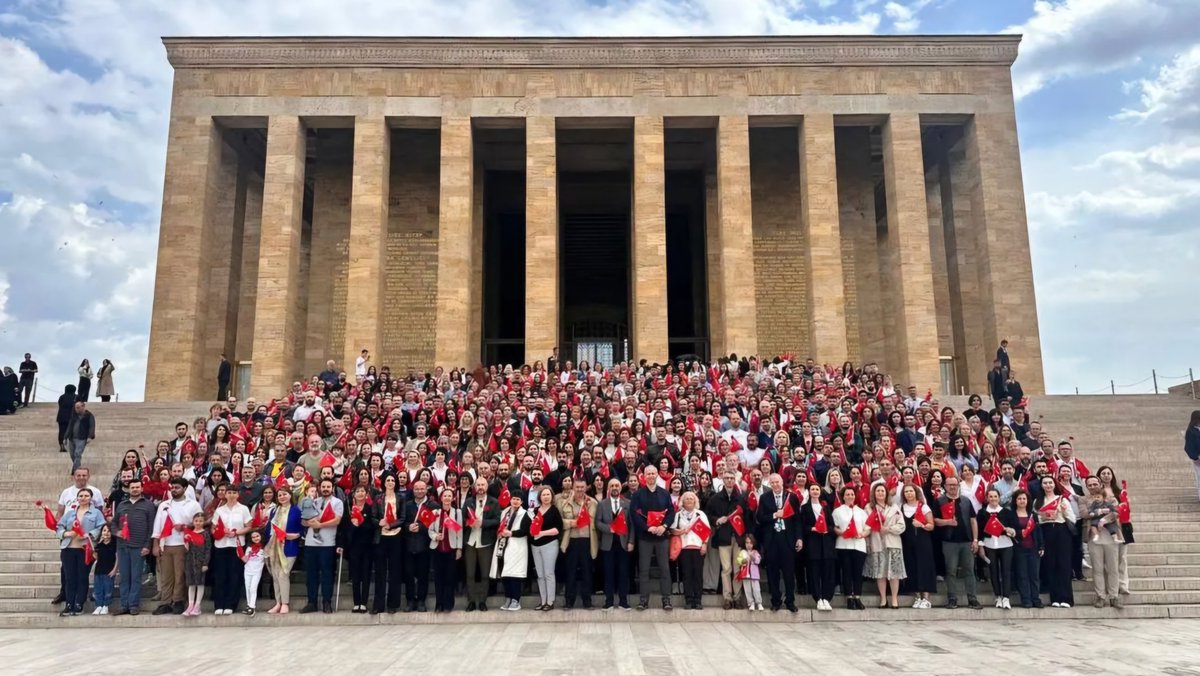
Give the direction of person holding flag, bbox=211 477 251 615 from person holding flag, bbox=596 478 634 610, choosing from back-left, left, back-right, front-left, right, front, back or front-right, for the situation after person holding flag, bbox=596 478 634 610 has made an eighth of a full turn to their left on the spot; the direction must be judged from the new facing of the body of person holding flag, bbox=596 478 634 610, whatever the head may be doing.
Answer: back-right

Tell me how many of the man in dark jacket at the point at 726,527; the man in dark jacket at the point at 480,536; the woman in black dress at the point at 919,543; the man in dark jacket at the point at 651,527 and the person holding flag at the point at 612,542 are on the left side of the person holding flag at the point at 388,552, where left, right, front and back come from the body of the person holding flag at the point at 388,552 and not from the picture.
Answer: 5

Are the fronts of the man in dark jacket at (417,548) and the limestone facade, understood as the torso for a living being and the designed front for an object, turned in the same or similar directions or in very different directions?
same or similar directions

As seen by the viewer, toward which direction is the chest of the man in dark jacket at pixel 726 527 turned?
toward the camera

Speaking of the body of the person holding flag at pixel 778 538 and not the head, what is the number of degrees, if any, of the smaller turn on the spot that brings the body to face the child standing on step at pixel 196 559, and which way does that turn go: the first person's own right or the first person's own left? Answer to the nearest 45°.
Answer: approximately 90° to the first person's own right

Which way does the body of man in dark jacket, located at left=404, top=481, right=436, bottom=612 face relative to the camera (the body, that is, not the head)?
toward the camera

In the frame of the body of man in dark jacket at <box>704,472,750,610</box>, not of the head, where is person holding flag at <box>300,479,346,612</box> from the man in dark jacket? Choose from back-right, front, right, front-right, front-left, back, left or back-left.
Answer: right

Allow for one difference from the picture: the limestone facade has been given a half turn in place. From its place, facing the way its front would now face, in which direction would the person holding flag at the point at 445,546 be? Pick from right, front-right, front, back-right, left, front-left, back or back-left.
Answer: back

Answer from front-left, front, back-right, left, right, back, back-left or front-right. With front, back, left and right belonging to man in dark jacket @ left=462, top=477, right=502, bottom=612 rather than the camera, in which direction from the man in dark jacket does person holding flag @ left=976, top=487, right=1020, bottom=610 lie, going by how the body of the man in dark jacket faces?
left

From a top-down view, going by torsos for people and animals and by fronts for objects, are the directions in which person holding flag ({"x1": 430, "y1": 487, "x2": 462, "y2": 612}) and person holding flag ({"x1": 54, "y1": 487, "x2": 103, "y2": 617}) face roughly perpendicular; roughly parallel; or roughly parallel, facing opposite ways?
roughly parallel

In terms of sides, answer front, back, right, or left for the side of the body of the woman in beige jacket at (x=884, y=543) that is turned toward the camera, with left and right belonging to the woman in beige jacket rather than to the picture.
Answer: front

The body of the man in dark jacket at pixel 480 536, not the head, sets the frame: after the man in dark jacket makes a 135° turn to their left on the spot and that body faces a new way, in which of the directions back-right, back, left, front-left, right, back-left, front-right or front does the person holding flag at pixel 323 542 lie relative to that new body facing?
back-left

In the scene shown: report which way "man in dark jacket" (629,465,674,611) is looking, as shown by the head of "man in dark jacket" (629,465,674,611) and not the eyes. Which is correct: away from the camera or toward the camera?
toward the camera
